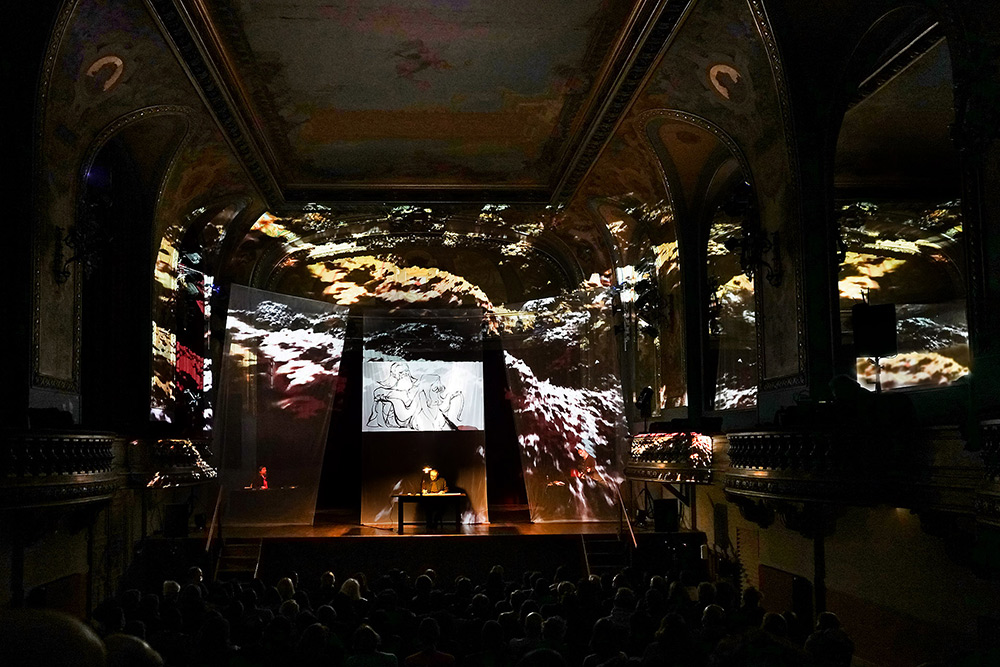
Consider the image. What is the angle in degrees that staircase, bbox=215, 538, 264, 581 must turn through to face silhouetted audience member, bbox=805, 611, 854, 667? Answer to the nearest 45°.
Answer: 0° — it already faces them

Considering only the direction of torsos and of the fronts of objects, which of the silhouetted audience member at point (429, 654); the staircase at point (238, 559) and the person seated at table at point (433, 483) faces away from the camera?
the silhouetted audience member

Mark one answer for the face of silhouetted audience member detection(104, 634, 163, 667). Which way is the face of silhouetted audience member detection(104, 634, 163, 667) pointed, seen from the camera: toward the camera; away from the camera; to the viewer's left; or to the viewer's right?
away from the camera

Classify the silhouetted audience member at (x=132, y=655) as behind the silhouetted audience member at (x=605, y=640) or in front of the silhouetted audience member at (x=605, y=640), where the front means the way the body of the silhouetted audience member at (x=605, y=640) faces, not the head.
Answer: behind

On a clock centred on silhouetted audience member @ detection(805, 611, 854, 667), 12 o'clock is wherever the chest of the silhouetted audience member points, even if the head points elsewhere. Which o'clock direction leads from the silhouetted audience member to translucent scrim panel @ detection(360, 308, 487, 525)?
The translucent scrim panel is roughly at 11 o'clock from the silhouetted audience member.

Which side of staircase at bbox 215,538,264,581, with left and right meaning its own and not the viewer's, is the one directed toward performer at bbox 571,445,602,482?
left

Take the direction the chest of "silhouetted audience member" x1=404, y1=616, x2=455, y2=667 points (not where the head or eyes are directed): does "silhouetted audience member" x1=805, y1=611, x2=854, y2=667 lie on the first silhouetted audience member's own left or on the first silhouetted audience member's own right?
on the first silhouetted audience member's own right

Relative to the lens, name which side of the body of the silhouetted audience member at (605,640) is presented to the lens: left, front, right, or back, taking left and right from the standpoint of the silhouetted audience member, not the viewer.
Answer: back

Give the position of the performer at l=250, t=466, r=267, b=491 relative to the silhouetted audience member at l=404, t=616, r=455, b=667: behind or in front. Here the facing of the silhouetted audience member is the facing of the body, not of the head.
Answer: in front

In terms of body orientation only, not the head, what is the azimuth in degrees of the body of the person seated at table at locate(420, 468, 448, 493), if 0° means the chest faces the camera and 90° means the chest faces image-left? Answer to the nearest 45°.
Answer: approximately 0°

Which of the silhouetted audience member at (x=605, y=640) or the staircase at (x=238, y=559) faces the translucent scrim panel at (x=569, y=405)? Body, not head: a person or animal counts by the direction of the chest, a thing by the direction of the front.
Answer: the silhouetted audience member

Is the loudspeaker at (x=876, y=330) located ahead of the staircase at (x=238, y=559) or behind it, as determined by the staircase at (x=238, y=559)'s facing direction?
ahead

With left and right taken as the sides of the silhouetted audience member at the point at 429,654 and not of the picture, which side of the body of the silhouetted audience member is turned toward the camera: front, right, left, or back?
back

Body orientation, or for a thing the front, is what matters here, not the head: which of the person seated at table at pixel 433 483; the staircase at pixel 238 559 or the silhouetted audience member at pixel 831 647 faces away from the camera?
the silhouetted audience member

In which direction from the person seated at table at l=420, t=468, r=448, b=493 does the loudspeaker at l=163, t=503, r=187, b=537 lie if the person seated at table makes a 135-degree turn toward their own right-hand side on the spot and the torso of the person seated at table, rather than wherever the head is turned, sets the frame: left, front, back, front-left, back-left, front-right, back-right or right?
left

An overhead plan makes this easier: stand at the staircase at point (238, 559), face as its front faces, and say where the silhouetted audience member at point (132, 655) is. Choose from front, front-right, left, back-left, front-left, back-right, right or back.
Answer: front

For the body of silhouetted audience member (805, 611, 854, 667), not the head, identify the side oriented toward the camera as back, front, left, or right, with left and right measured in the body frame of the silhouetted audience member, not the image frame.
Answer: back
